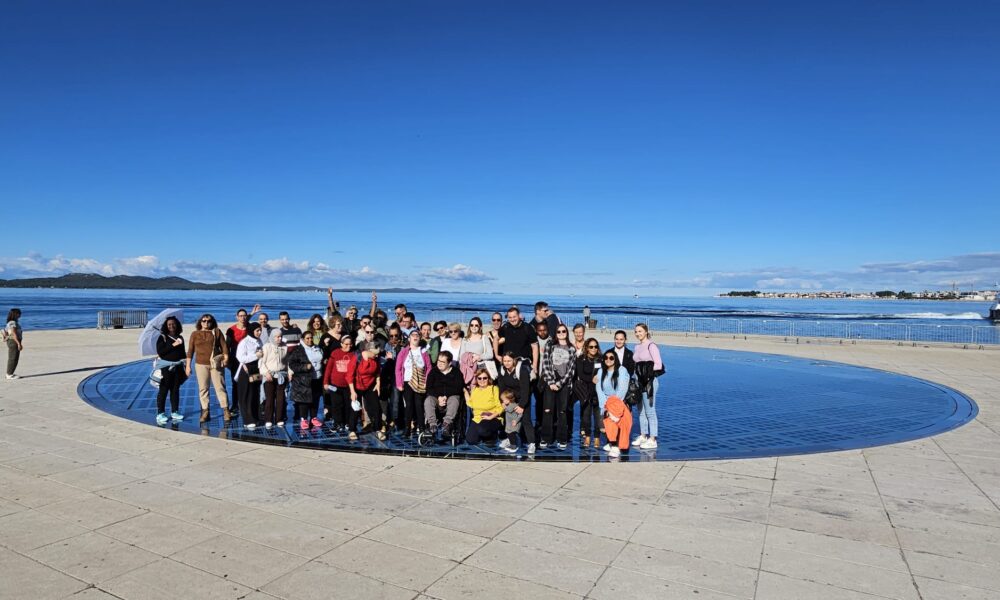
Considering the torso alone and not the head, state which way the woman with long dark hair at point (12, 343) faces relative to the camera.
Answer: to the viewer's right

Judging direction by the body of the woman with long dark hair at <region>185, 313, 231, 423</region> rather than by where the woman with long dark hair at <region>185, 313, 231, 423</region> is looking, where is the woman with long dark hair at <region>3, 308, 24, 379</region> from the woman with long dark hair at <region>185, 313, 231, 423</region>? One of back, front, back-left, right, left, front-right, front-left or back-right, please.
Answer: back-right

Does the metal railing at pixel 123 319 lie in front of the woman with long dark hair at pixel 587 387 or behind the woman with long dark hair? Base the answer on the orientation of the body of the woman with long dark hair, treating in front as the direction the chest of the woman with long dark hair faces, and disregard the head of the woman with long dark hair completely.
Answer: behind

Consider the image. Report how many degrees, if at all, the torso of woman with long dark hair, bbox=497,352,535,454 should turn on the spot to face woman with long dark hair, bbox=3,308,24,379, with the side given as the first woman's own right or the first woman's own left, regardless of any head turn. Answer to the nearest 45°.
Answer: approximately 90° to the first woman's own right

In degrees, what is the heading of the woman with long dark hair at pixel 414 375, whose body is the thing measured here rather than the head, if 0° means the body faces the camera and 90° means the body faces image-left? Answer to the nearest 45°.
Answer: approximately 0°

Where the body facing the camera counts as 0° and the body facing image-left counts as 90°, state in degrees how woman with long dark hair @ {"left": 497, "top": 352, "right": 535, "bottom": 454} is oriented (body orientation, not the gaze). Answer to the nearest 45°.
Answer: approximately 45°

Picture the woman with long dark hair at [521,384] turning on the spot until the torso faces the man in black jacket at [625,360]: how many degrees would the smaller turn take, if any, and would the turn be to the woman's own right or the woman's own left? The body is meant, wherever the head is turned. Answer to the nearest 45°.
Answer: approximately 135° to the woman's own left
